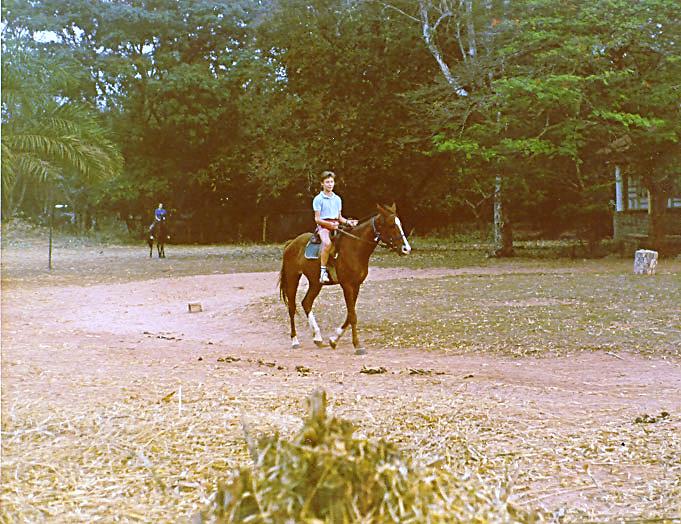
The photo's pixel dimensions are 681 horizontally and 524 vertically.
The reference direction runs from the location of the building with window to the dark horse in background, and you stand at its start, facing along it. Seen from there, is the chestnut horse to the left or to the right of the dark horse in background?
left

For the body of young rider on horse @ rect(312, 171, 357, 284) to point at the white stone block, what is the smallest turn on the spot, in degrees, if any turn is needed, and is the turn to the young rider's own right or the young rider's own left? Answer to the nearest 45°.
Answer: approximately 90° to the young rider's own left

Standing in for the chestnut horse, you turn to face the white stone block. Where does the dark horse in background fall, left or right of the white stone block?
left

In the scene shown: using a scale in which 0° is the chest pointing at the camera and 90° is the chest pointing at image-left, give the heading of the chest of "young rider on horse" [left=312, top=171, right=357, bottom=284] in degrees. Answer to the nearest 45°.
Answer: approximately 315°

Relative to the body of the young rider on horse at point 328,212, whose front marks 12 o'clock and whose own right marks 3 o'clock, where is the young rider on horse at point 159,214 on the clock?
the young rider on horse at point 159,214 is roughly at 7 o'clock from the young rider on horse at point 328,212.

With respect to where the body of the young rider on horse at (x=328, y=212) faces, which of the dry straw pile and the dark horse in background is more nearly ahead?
the dry straw pile

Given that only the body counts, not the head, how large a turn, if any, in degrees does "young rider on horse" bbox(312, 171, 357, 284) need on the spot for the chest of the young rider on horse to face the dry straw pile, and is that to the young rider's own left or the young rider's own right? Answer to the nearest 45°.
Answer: approximately 45° to the young rider's own right

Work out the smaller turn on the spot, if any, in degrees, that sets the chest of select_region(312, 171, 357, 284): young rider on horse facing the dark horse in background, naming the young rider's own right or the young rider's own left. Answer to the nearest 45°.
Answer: approximately 135° to the young rider's own left

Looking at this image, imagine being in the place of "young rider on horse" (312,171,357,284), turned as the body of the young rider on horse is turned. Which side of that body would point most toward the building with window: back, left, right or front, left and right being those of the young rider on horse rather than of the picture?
left
